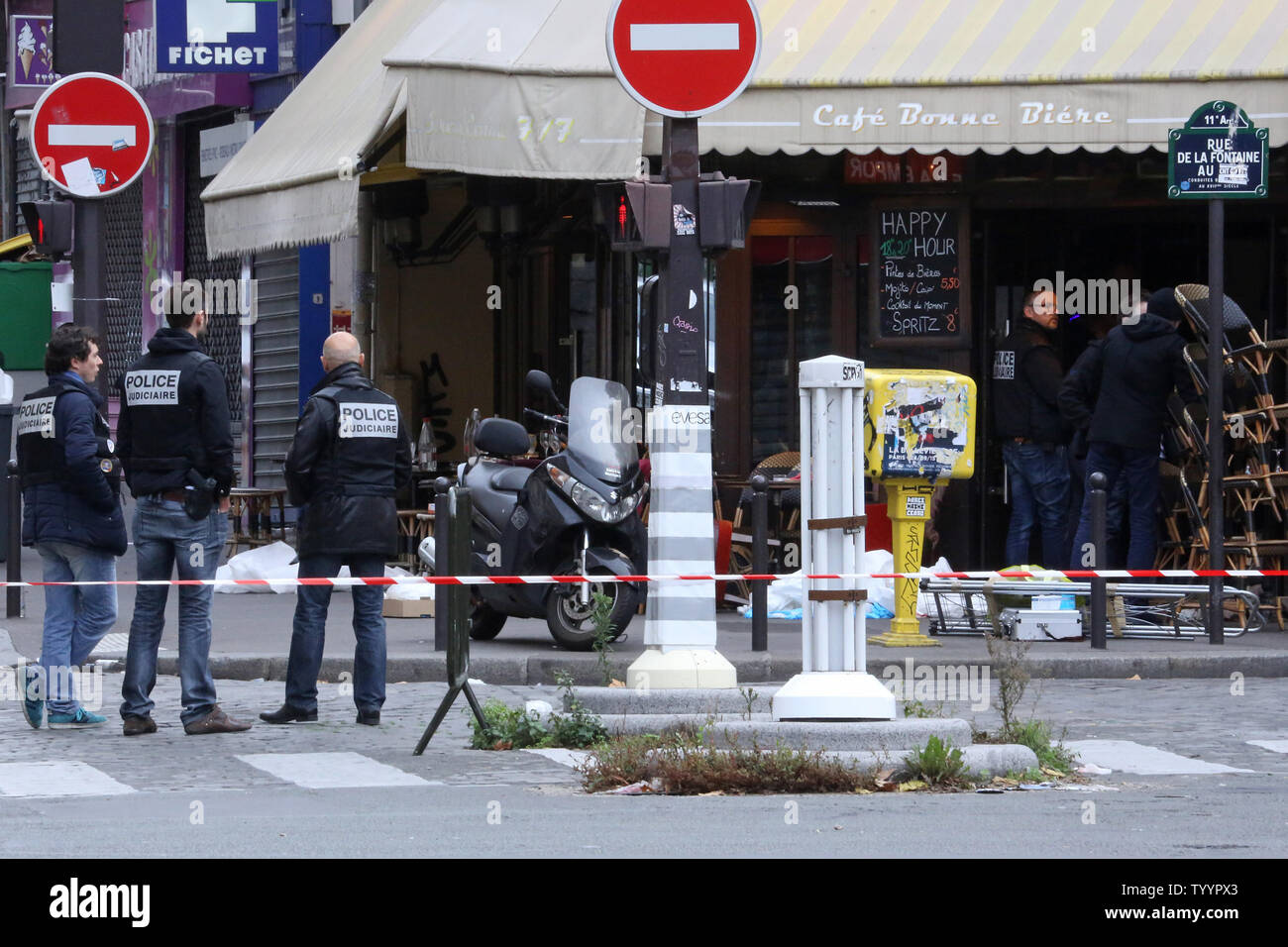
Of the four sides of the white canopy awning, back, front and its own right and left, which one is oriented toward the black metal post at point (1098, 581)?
left

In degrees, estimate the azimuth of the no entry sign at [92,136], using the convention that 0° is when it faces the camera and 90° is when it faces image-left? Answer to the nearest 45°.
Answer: approximately 0°

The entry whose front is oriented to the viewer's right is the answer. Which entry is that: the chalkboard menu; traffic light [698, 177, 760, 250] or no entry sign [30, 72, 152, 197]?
the traffic light

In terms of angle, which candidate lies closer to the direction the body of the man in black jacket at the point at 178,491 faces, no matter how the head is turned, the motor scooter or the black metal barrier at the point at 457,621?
the motor scooter

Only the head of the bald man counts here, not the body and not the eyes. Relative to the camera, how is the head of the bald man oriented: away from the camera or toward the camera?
away from the camera

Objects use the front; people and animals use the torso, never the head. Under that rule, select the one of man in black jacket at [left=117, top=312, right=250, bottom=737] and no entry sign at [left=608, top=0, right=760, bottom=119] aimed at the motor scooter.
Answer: the man in black jacket

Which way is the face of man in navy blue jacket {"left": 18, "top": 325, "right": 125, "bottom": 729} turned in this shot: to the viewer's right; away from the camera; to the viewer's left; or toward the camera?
to the viewer's right

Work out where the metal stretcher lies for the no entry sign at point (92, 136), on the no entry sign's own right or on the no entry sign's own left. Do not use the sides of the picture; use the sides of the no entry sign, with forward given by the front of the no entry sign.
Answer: on the no entry sign's own left

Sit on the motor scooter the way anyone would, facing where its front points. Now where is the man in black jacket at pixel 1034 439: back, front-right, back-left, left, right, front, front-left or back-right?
left

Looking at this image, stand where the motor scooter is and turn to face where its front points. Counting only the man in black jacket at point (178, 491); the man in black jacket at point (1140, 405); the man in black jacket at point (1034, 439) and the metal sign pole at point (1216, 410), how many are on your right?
1

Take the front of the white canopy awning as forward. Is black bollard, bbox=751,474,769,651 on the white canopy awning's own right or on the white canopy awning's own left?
on the white canopy awning's own left

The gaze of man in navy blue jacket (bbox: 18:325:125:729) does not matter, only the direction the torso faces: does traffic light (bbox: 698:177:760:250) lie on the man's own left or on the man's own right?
on the man's own right
